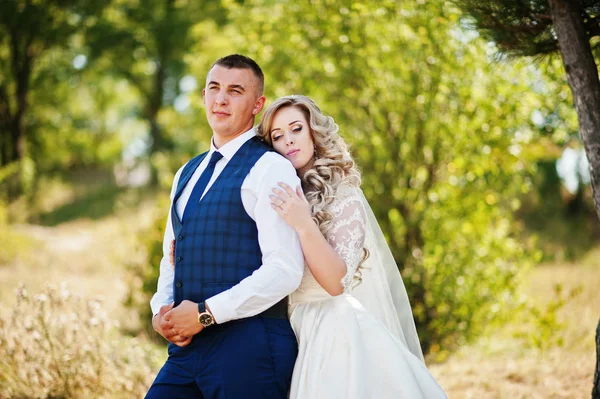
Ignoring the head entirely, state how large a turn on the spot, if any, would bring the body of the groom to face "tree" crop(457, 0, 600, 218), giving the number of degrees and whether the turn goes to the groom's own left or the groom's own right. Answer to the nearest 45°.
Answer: approximately 135° to the groom's own left

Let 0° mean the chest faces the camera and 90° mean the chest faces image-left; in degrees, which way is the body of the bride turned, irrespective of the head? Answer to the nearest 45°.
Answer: approximately 90°

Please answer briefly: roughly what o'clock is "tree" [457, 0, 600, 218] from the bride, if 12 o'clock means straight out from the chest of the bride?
The tree is roughly at 5 o'clock from the bride.

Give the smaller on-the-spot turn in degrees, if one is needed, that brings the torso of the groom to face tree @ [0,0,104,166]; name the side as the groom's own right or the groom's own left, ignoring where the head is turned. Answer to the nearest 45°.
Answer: approximately 135° to the groom's own right

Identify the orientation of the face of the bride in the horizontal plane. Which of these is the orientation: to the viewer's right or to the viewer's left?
to the viewer's left
